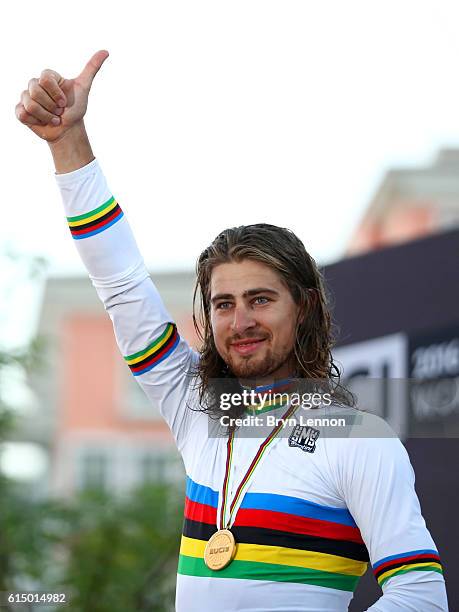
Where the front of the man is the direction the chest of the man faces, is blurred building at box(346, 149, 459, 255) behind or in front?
behind

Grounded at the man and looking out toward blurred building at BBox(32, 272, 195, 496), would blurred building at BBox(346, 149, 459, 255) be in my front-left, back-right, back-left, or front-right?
front-right

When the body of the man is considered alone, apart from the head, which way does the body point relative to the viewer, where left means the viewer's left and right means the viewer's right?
facing the viewer and to the left of the viewer

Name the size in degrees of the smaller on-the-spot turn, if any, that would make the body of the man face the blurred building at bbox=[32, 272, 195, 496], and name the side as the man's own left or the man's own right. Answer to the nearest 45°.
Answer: approximately 135° to the man's own right

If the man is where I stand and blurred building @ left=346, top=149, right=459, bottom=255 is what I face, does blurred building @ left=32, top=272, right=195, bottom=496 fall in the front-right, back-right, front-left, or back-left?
front-left
